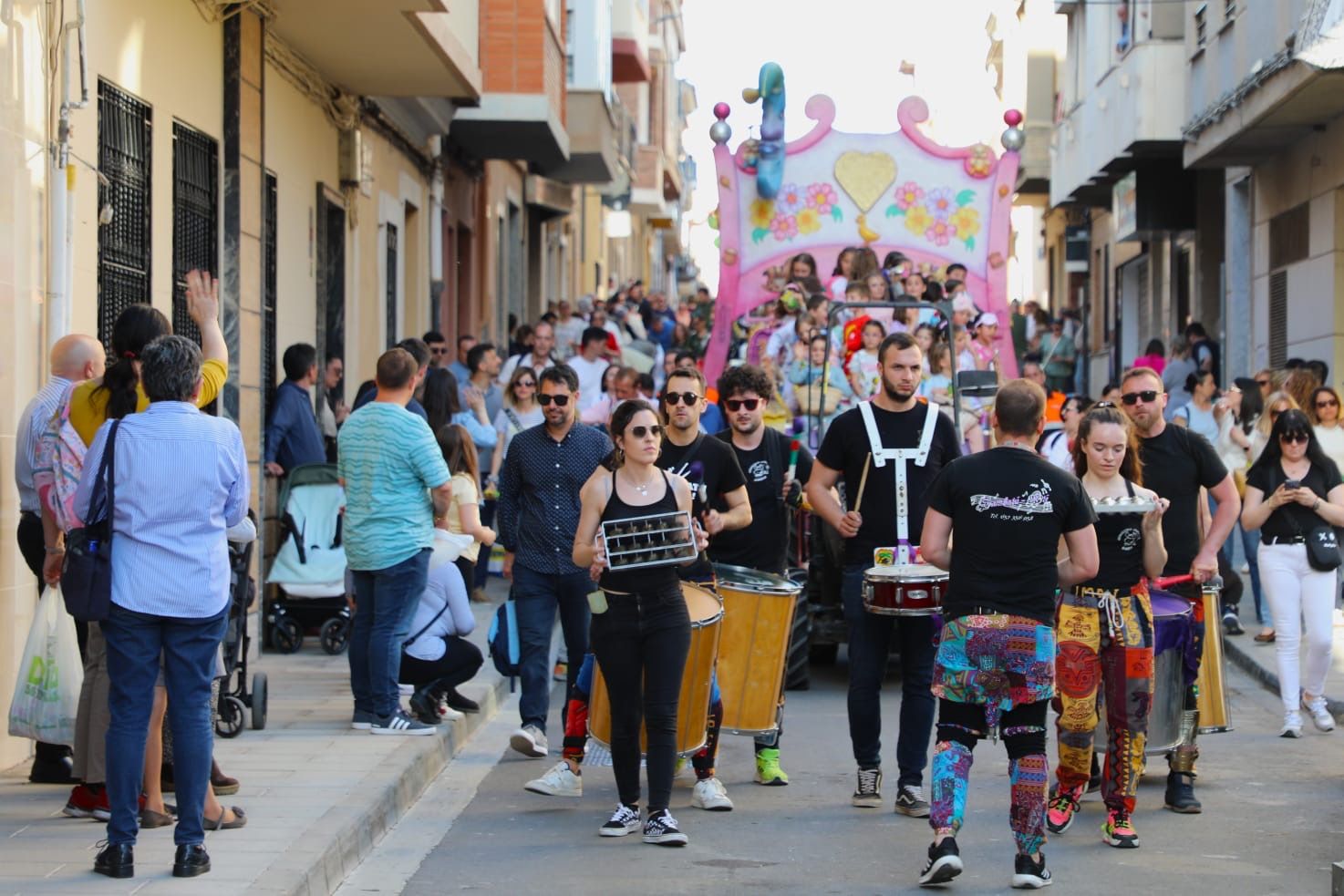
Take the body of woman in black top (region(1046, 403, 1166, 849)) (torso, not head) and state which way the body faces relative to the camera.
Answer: toward the camera

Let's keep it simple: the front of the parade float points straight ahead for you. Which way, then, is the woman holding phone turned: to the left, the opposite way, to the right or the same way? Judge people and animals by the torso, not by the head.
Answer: the same way

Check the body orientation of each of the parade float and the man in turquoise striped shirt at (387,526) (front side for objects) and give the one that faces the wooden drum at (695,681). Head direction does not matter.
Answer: the parade float

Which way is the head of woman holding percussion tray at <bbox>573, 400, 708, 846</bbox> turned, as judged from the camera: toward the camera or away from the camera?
toward the camera

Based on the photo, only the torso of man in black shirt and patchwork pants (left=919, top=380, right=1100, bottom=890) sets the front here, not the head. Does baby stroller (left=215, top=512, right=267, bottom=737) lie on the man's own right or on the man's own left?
on the man's own left

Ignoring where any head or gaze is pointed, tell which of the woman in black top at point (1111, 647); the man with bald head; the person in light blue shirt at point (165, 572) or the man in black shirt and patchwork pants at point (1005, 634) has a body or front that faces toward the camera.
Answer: the woman in black top

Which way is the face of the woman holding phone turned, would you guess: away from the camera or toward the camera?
toward the camera

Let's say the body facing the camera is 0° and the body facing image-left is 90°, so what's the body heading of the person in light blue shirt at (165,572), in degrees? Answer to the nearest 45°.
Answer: approximately 180°

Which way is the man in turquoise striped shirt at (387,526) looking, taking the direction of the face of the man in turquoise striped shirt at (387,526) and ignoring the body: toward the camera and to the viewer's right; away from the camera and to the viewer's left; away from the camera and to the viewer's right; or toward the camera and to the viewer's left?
away from the camera and to the viewer's right

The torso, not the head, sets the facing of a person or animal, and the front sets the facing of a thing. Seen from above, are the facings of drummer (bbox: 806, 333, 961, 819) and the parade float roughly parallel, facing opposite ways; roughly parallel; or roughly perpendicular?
roughly parallel

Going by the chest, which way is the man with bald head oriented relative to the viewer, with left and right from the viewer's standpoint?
facing away from the viewer and to the right of the viewer

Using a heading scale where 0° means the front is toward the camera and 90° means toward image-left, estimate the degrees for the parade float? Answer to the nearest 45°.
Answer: approximately 0°

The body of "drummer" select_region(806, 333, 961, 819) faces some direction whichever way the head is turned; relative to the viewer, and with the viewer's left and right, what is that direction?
facing the viewer

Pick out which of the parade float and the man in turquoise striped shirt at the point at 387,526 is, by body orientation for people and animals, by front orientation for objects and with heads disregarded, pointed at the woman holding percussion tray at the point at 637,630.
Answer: the parade float

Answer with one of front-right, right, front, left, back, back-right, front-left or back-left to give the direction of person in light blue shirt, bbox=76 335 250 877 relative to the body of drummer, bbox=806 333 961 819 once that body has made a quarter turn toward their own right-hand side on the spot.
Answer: front-left
